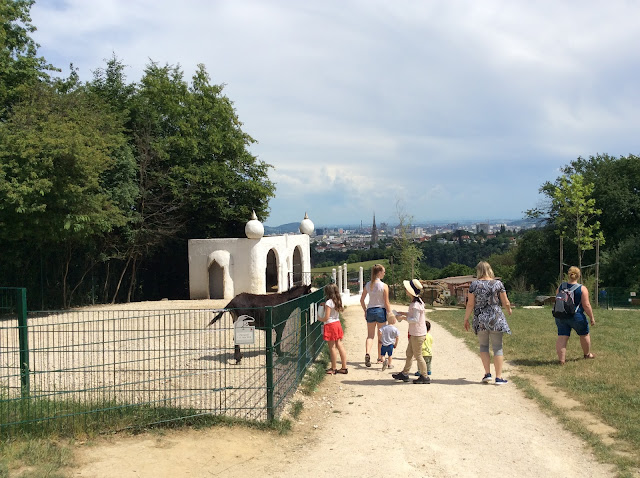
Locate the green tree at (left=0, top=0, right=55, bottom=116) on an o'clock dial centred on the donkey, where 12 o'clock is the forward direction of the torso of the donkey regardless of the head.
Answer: The green tree is roughly at 8 o'clock from the donkey.

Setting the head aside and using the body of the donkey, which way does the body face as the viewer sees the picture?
to the viewer's right

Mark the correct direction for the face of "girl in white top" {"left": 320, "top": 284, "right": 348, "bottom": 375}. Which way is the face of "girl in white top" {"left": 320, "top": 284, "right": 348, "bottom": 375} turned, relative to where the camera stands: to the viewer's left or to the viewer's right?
to the viewer's left

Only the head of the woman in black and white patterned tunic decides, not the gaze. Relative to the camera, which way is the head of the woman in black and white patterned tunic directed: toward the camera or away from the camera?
away from the camera

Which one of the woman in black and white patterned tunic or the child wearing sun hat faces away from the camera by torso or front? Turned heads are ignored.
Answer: the woman in black and white patterned tunic

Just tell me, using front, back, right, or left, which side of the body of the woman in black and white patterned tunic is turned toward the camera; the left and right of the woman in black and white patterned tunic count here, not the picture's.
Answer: back

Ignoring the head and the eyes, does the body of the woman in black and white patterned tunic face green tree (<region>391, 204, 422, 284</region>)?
yes

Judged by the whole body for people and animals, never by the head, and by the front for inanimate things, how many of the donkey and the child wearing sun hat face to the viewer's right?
1

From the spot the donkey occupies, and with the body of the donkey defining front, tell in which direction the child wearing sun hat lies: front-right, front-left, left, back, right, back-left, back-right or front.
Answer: front-right

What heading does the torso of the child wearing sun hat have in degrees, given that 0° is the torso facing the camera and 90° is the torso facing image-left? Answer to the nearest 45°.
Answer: approximately 90°

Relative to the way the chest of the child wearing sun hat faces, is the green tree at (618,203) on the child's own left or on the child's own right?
on the child's own right

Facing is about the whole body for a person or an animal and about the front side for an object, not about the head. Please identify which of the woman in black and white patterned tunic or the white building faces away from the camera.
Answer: the woman in black and white patterned tunic
